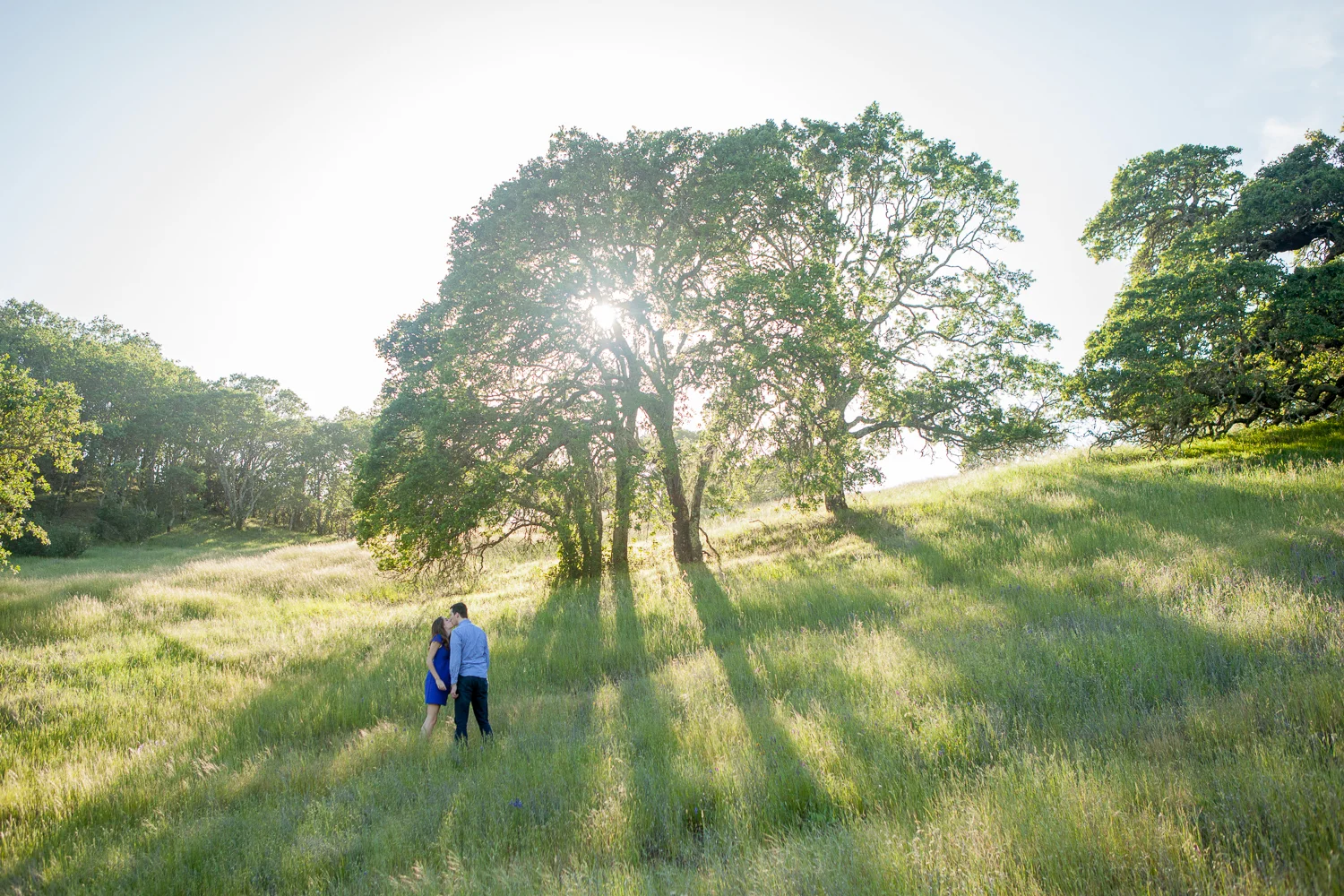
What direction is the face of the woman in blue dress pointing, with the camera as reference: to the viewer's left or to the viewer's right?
to the viewer's right

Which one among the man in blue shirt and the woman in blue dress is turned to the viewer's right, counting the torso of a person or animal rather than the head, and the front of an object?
the woman in blue dress

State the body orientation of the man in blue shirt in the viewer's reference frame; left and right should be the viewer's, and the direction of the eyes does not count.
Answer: facing away from the viewer and to the left of the viewer

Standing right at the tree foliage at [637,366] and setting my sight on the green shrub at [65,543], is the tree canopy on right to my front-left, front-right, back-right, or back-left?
back-right

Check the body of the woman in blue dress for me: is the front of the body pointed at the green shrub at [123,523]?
no

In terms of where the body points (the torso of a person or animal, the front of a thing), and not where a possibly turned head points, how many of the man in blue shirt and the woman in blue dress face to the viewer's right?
1

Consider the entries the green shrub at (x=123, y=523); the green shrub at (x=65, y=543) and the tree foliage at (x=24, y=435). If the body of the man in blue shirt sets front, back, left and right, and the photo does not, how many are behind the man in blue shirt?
0

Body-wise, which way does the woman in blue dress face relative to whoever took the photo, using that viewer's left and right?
facing to the right of the viewer

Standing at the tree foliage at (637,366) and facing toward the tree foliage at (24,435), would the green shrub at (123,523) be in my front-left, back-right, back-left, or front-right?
front-right

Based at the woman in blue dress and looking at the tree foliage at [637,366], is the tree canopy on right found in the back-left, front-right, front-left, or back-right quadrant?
front-right

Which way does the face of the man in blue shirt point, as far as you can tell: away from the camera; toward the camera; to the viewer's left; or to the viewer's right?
to the viewer's left

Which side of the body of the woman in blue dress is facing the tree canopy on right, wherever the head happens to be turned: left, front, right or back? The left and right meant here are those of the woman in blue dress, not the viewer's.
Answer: front
